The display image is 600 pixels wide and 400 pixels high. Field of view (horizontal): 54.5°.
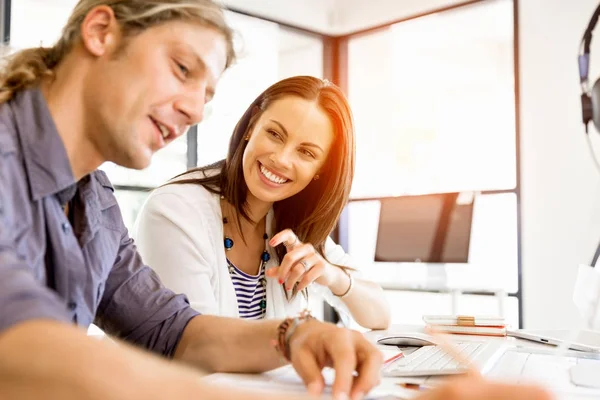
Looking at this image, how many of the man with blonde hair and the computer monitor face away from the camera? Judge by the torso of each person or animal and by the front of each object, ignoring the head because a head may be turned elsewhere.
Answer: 0

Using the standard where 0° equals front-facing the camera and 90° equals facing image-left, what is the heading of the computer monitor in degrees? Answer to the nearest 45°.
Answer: approximately 45°

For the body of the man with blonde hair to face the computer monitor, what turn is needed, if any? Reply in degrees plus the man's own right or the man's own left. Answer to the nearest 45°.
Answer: approximately 90° to the man's own left

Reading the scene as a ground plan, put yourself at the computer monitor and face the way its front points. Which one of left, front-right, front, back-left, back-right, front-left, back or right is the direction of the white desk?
front-left

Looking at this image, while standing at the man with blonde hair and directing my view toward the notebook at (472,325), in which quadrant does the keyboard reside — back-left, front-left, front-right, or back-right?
front-right

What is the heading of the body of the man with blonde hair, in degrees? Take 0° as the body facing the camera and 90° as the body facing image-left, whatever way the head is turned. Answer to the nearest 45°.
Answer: approximately 315°

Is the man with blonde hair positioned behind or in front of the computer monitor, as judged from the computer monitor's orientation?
in front

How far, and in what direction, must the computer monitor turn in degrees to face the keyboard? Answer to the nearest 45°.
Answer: approximately 45° to its left

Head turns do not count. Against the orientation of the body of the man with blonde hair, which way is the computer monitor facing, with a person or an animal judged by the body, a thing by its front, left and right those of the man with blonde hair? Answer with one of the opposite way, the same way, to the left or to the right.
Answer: to the right
